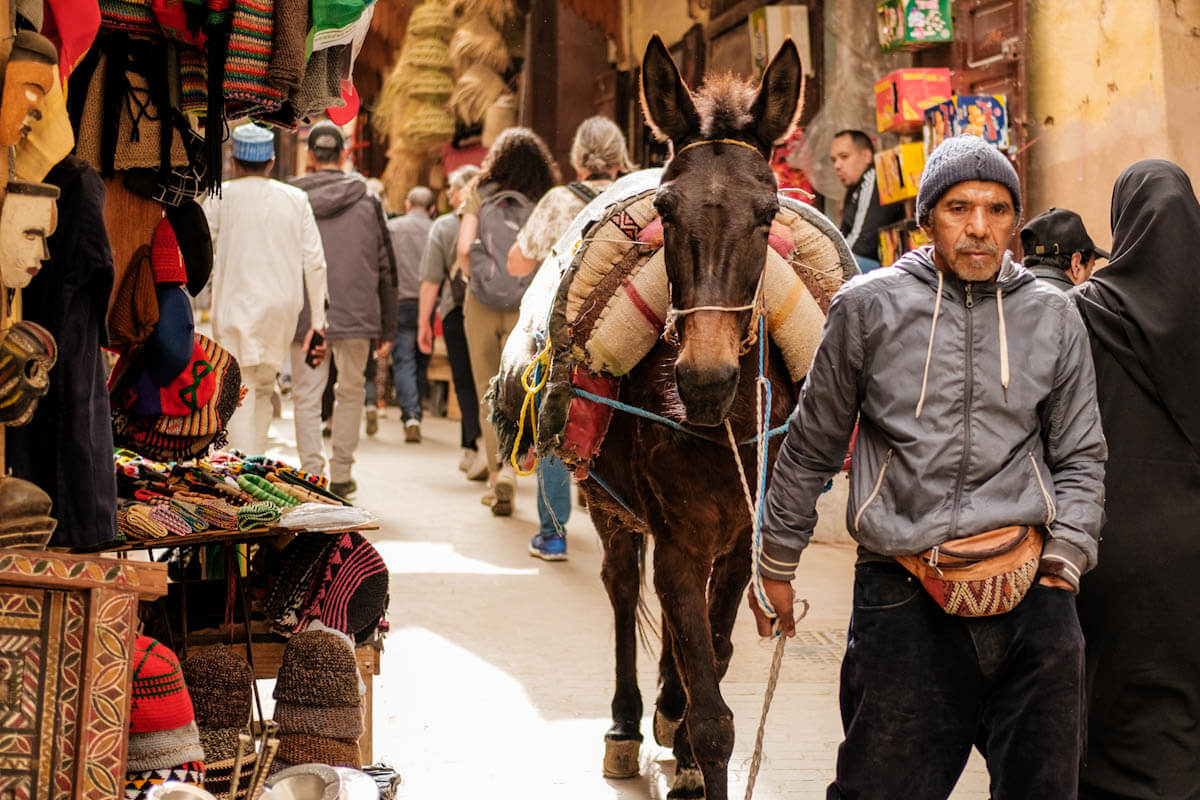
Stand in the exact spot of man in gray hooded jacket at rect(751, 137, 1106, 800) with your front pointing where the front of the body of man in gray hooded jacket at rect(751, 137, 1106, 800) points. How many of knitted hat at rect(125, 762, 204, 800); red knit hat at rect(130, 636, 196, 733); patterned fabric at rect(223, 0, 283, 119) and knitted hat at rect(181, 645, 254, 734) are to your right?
4

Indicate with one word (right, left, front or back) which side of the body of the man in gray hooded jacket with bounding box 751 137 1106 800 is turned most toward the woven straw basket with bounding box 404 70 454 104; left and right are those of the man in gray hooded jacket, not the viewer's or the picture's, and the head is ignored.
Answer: back

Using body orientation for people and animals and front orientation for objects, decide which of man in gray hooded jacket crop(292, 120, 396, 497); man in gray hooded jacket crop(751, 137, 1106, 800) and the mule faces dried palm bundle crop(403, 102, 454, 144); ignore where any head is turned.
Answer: man in gray hooded jacket crop(292, 120, 396, 497)

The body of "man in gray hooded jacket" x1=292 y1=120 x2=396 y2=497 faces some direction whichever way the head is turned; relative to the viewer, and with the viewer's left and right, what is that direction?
facing away from the viewer

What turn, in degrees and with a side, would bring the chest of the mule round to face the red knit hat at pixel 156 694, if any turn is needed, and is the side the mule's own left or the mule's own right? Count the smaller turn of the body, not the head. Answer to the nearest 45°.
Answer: approximately 45° to the mule's own right

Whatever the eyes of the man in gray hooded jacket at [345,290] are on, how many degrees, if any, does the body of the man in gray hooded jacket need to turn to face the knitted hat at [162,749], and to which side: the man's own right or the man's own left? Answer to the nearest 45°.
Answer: approximately 180°

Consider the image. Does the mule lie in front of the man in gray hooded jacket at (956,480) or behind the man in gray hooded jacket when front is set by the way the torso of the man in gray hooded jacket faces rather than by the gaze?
behind

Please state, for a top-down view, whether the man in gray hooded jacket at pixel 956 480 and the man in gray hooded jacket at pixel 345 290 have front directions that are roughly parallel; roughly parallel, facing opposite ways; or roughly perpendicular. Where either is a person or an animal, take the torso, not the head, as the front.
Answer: roughly parallel, facing opposite ways

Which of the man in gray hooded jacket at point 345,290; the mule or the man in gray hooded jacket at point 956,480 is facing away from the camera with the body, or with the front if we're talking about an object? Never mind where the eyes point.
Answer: the man in gray hooded jacket at point 345,290

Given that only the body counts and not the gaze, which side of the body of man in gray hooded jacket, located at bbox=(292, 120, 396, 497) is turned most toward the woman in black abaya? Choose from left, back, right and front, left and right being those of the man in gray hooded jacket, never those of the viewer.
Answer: back

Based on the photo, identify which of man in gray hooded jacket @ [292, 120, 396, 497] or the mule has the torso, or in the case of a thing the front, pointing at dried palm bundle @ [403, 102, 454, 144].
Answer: the man in gray hooded jacket

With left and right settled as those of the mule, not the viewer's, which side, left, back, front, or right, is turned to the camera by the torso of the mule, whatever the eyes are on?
front

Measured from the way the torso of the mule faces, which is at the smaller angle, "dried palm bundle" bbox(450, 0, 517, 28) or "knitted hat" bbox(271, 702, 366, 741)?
the knitted hat

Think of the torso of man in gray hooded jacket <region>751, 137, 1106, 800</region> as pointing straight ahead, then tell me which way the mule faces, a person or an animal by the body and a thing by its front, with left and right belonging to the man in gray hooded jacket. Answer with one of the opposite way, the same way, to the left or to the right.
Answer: the same way

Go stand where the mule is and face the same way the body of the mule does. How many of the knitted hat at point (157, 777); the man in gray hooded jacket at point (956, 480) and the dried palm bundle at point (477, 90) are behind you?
1

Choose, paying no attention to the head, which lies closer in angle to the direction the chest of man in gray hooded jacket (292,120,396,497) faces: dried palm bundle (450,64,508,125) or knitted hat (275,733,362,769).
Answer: the dried palm bundle

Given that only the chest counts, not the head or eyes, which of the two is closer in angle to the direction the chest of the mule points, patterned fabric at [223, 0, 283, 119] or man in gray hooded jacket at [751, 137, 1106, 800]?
the man in gray hooded jacket
